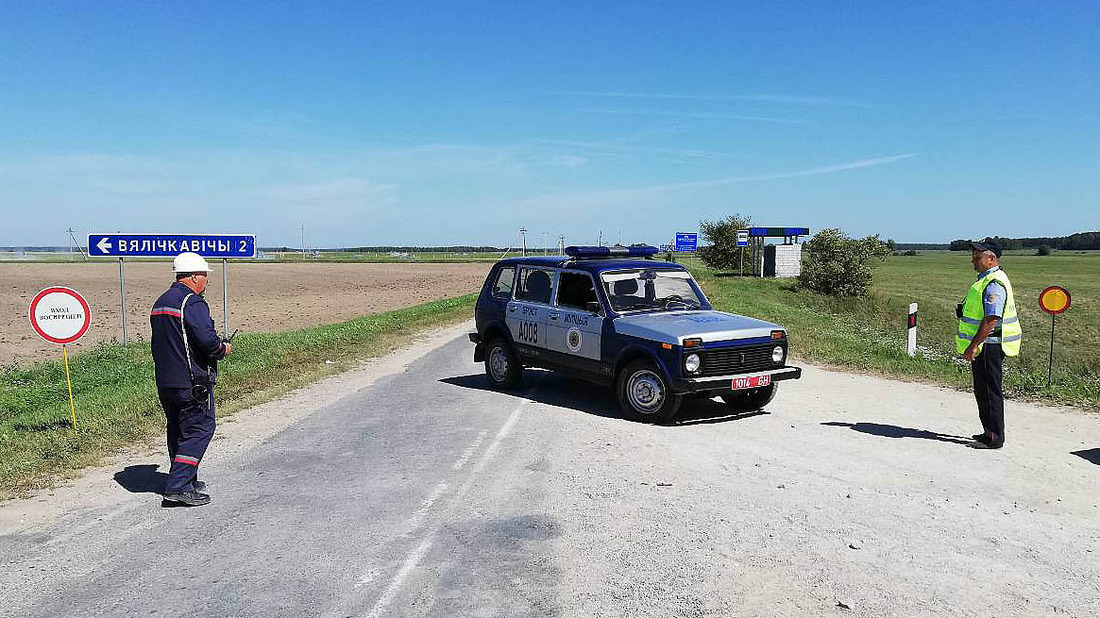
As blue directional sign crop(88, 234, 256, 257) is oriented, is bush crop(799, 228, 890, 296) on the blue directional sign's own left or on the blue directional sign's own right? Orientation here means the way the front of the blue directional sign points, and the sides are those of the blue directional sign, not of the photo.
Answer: on the blue directional sign's own left

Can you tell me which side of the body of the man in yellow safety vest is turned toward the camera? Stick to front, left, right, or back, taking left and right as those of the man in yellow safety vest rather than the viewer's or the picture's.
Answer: left

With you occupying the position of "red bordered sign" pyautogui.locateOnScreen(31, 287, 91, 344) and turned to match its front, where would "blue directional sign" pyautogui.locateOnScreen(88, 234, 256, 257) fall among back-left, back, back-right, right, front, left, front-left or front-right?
back

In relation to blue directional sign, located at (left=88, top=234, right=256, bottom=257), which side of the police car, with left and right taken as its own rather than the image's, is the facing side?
back

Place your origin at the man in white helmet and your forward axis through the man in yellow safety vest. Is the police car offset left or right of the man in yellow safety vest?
left

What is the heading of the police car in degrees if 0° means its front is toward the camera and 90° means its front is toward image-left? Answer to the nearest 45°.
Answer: approximately 315°

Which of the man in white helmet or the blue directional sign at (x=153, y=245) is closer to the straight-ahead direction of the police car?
the man in white helmet

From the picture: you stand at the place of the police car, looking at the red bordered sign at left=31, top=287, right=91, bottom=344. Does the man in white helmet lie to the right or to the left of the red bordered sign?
left

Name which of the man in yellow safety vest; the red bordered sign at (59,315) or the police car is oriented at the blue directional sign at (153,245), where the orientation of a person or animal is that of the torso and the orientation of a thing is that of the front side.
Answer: the man in yellow safety vest

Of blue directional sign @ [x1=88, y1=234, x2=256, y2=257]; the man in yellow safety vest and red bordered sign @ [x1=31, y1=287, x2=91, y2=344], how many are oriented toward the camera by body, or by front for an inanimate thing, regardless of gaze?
2

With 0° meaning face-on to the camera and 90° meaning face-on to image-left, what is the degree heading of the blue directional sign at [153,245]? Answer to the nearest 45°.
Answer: approximately 0°

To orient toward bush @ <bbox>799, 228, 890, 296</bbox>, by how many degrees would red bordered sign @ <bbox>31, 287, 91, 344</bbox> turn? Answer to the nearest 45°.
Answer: approximately 135° to its left
